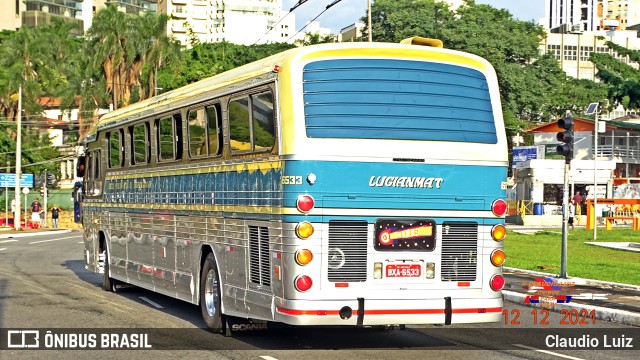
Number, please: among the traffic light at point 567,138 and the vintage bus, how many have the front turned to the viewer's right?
0

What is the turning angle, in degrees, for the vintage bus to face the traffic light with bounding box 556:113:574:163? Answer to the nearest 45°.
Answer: approximately 90° to its right

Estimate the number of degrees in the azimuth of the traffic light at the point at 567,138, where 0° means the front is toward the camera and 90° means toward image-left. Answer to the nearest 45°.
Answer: approximately 45°

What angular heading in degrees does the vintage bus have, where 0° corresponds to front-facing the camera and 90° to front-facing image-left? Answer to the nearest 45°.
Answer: approximately 135°
